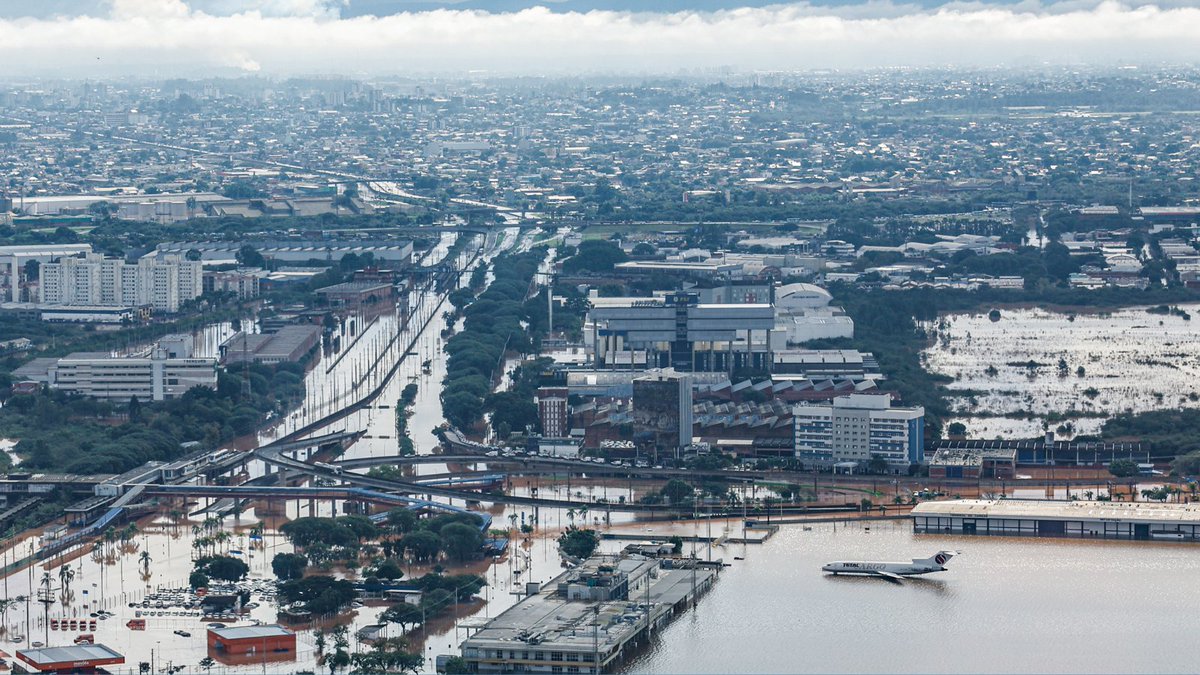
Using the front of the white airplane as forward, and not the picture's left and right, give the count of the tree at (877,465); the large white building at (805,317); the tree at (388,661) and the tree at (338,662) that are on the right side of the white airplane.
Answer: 2

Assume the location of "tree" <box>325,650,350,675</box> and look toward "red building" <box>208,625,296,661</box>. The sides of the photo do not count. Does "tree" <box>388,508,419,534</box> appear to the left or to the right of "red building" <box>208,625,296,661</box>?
right

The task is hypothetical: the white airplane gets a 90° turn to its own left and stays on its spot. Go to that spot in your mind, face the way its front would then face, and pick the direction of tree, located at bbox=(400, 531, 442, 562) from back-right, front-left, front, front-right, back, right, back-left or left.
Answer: right

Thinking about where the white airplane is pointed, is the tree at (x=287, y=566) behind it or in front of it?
in front

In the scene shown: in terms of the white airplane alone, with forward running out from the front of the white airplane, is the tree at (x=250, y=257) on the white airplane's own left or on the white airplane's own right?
on the white airplane's own right

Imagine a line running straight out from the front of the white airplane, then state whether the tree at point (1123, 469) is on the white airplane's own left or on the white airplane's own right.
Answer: on the white airplane's own right

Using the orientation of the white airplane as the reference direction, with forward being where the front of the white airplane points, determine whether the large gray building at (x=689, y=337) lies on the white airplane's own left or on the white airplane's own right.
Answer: on the white airplane's own right

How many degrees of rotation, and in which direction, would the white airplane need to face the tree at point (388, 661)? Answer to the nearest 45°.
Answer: approximately 45° to its left

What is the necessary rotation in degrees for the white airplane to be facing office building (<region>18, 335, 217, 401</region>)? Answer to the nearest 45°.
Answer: approximately 45° to its right

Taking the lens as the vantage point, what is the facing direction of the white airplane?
facing to the left of the viewer

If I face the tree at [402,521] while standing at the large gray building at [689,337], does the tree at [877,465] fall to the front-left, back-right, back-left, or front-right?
front-left

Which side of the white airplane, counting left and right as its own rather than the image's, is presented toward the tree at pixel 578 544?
front

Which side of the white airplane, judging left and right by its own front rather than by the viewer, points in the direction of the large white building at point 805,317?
right

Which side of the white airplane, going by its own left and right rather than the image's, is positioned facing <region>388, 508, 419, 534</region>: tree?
front

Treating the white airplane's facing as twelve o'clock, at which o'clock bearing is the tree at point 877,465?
The tree is roughly at 3 o'clock from the white airplane.

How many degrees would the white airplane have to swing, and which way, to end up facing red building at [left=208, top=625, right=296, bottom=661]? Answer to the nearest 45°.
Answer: approximately 45° to its left

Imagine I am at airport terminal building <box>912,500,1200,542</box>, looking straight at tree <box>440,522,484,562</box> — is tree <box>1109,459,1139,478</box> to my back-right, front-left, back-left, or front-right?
back-right
